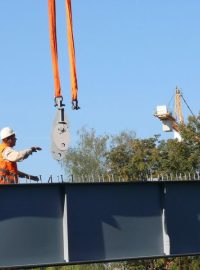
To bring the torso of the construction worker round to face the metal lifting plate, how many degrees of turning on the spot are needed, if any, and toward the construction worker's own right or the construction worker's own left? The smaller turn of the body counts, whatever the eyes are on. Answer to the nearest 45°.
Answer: approximately 45° to the construction worker's own right

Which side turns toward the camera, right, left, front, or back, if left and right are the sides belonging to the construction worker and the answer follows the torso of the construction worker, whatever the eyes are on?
right

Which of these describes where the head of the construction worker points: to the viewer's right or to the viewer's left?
to the viewer's right
